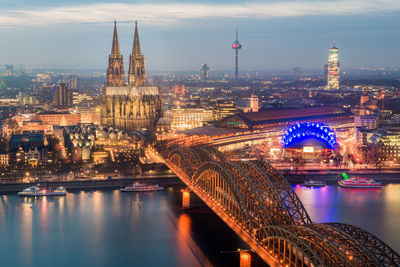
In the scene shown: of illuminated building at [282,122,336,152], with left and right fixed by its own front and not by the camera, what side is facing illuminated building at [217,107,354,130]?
back

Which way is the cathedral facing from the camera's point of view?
away from the camera

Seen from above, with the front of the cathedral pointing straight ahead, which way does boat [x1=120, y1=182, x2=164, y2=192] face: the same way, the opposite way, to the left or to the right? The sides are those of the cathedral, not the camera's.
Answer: to the left

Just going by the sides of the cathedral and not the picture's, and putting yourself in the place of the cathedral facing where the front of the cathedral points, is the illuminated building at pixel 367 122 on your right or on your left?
on your right

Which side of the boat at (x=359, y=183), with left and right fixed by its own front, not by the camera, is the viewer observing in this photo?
left

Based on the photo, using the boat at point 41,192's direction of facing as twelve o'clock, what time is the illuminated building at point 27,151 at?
The illuminated building is roughly at 3 o'clock from the boat.

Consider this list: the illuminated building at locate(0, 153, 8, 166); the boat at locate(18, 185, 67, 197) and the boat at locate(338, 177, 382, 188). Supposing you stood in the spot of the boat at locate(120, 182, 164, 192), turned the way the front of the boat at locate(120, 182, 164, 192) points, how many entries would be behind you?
1

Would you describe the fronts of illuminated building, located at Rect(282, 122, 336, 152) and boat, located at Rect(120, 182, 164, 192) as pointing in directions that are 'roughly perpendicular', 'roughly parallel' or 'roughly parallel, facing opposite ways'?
roughly perpendicular

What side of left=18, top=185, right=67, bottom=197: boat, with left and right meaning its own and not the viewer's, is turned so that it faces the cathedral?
right

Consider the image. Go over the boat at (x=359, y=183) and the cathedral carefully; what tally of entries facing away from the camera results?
1

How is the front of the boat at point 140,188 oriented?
to the viewer's left

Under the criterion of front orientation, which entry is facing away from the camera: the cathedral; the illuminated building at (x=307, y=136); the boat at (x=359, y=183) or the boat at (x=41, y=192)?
the cathedral

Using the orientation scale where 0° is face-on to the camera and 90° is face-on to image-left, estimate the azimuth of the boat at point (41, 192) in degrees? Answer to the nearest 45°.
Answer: approximately 90°

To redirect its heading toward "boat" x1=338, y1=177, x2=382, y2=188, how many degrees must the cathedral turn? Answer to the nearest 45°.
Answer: approximately 135° to its right
